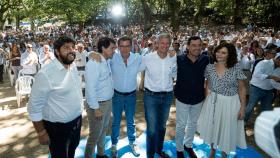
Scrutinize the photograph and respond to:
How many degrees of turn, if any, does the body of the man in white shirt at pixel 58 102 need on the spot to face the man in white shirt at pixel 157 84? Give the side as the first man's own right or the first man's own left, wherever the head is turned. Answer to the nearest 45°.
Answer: approximately 90° to the first man's own left

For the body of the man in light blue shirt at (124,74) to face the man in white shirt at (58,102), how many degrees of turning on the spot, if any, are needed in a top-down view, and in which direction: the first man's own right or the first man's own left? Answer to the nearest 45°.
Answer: approximately 45° to the first man's own right

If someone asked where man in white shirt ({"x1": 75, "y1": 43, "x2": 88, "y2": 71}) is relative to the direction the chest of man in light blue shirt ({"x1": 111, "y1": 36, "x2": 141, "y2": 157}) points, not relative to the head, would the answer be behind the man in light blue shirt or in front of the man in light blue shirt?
behind

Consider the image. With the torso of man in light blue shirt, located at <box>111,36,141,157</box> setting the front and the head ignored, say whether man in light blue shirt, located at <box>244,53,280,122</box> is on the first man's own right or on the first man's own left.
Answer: on the first man's own left

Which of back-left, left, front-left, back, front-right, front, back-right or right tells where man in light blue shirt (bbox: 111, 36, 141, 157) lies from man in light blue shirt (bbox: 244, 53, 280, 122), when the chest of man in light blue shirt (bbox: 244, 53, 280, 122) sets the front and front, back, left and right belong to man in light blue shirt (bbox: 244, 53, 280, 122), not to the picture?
back-right

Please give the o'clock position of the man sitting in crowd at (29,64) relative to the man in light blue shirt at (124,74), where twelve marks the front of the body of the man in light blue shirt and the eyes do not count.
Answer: The man sitting in crowd is roughly at 5 o'clock from the man in light blue shirt.
